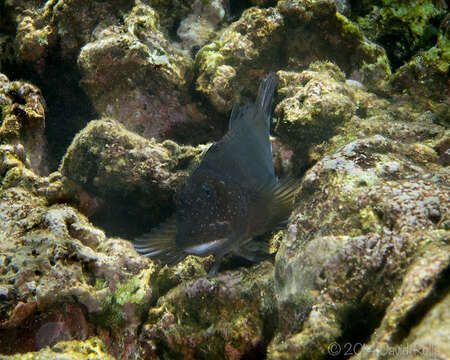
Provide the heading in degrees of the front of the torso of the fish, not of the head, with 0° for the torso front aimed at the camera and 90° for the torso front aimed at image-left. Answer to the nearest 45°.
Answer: approximately 45°

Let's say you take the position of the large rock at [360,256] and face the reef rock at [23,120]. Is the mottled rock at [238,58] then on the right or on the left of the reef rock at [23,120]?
right

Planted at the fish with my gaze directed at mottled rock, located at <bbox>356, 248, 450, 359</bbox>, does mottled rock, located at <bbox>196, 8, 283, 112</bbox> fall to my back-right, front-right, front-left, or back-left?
back-left

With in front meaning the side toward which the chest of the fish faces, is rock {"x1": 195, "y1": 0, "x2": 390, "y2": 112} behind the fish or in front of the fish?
behind

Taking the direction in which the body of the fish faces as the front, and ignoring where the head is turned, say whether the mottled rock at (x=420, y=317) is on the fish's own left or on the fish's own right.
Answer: on the fish's own left

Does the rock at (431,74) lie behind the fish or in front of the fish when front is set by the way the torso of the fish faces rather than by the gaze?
behind

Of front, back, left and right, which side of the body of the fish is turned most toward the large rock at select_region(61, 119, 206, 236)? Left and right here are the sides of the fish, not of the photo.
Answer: right

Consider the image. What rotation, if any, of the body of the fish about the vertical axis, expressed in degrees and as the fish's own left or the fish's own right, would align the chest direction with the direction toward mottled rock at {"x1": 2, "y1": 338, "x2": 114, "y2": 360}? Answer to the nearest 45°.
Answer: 0° — it already faces it
